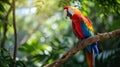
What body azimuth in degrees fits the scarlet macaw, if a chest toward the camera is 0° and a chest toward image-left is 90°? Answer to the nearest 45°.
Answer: approximately 90°
